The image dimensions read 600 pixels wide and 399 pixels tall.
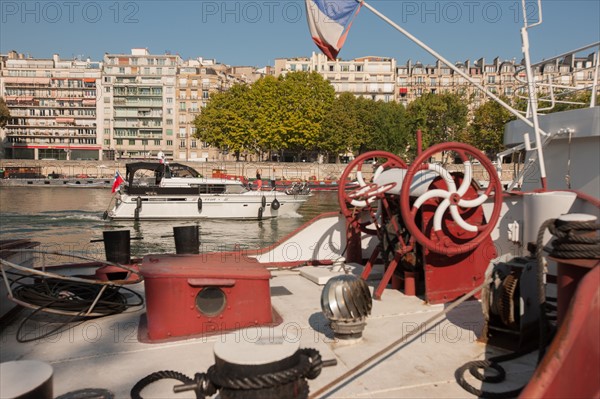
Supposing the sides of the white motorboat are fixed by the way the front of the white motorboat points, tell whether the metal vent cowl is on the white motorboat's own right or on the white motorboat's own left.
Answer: on the white motorboat's own right

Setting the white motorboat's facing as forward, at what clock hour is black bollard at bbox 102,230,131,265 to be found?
The black bollard is roughly at 3 o'clock from the white motorboat.

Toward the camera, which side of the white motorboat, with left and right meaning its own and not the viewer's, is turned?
right

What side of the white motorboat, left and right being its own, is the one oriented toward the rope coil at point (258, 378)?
right
